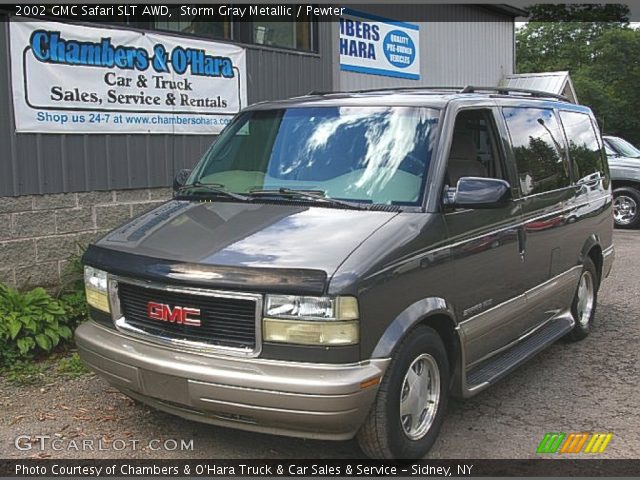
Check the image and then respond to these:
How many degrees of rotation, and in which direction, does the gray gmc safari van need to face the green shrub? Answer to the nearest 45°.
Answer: approximately 90° to its right

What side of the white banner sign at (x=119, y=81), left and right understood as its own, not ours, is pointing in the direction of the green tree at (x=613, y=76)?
left

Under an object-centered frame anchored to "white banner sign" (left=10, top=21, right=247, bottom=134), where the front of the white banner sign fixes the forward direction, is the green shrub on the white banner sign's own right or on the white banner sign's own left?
on the white banner sign's own right

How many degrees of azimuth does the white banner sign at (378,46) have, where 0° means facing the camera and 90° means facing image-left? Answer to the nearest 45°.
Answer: approximately 315°

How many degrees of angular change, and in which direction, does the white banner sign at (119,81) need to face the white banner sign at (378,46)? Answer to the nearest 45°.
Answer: approximately 90° to its left

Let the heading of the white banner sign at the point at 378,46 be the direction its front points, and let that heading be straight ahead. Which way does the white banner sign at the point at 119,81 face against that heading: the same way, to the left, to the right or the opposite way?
the same way

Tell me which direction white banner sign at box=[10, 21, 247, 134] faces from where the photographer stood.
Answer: facing the viewer and to the right of the viewer

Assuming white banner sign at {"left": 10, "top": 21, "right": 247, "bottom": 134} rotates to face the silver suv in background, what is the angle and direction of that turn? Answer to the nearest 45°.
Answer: approximately 90° to its left

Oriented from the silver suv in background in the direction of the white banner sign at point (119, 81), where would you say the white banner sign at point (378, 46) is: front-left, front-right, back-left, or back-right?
front-right

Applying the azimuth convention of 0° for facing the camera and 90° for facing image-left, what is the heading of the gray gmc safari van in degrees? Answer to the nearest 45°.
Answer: approximately 45°

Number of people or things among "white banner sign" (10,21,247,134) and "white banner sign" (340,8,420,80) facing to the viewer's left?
0

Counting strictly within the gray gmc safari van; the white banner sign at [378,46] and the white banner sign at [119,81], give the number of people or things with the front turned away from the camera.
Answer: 0
